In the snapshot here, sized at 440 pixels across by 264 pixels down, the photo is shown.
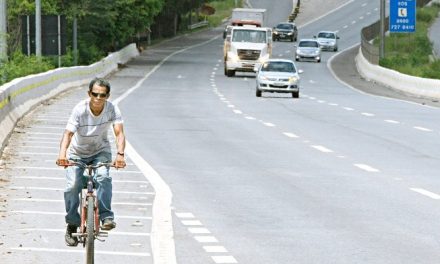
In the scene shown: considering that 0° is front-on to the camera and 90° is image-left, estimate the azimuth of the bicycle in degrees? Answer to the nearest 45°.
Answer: approximately 0°

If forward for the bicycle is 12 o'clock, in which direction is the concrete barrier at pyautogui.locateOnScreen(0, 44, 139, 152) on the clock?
The concrete barrier is roughly at 6 o'clock from the bicycle.

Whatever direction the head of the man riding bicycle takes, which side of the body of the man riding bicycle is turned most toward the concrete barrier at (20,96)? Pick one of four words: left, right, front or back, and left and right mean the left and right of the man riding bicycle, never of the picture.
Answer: back
